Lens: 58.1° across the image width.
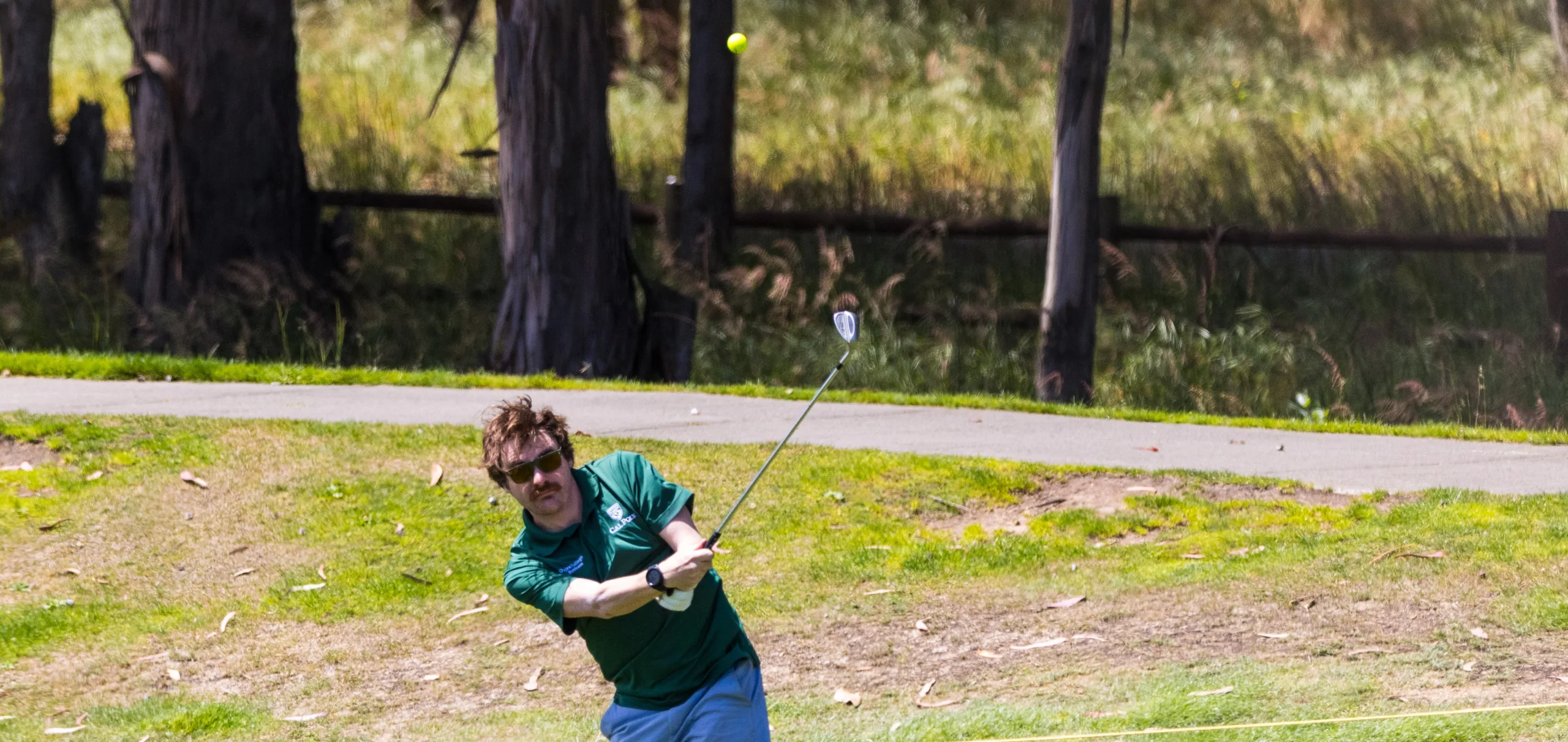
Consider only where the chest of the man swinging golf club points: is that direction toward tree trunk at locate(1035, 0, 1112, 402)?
no

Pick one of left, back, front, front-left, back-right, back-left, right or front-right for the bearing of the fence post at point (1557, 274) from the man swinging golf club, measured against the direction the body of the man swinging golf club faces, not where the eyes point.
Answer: back-left

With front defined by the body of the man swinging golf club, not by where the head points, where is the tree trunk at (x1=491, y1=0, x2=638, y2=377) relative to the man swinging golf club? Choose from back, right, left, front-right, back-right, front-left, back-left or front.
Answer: back

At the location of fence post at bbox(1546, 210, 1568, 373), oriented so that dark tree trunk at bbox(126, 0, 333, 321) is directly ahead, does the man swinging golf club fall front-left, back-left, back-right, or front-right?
front-left

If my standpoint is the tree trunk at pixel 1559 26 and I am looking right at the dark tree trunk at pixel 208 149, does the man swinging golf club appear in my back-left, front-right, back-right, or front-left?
front-left

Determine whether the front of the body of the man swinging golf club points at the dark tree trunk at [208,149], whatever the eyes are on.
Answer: no

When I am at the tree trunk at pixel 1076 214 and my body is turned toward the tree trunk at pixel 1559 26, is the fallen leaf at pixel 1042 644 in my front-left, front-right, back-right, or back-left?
back-right

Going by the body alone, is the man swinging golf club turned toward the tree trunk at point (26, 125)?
no

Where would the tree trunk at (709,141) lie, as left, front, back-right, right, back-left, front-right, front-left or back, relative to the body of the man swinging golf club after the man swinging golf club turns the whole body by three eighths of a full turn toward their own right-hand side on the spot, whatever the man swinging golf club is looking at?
front-right

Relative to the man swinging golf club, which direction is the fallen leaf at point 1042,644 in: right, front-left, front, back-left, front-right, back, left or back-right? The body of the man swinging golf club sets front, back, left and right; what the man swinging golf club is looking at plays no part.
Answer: back-left

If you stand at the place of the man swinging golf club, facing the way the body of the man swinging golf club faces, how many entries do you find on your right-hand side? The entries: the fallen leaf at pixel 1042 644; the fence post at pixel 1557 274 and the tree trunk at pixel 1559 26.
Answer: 0

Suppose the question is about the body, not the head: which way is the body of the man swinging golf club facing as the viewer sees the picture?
toward the camera

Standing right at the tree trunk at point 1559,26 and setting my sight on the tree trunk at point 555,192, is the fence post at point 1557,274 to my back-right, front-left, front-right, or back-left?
front-left

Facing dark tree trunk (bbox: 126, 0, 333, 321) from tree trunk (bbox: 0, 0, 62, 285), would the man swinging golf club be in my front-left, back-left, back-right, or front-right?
front-right

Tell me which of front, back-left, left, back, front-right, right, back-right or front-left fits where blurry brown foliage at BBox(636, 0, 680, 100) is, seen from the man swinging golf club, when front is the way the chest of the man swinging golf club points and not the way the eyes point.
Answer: back

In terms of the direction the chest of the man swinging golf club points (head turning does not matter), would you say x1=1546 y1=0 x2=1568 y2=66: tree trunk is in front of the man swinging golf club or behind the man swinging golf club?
behind
